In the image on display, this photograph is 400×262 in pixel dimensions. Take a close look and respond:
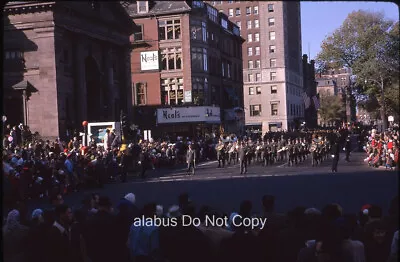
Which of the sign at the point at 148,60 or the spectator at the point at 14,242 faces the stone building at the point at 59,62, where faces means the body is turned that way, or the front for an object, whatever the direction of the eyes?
the spectator

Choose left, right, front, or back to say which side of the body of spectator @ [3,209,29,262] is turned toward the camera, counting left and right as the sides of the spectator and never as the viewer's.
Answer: back

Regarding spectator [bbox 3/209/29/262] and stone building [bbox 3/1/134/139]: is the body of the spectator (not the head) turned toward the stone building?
yes

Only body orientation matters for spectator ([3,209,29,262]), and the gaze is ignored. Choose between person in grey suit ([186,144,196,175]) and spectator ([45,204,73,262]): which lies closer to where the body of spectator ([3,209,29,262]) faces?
the person in grey suit

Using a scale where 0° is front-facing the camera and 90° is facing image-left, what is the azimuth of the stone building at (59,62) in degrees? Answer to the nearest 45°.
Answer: approximately 315°
